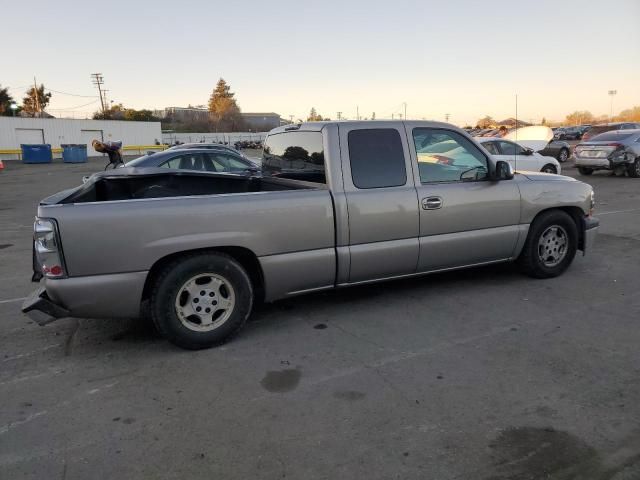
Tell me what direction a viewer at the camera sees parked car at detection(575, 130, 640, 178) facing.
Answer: facing away from the viewer and to the right of the viewer

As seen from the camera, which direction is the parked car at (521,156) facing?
to the viewer's right

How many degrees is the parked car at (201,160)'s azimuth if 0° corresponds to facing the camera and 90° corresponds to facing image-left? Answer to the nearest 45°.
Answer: approximately 270°

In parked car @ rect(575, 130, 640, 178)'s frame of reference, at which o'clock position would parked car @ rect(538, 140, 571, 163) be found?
parked car @ rect(538, 140, 571, 163) is roughly at 10 o'clock from parked car @ rect(575, 130, 640, 178).

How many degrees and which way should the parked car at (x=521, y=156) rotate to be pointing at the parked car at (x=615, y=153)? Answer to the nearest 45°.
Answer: approximately 45° to its left

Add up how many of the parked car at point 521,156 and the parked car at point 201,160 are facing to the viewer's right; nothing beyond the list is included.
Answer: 2

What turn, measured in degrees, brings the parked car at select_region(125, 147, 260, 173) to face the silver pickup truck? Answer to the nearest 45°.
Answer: approximately 90° to its right

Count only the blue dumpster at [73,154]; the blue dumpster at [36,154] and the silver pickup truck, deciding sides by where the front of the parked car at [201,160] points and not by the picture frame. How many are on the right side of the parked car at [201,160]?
1

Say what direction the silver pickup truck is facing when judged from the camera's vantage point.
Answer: facing away from the viewer and to the right of the viewer

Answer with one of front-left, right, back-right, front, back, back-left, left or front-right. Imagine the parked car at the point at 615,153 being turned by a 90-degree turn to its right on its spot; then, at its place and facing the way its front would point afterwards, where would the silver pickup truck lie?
front-right
